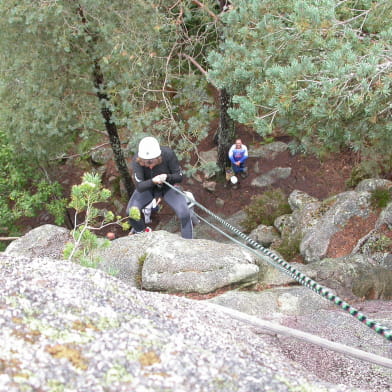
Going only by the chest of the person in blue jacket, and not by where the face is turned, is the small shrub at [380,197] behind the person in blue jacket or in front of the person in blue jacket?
in front

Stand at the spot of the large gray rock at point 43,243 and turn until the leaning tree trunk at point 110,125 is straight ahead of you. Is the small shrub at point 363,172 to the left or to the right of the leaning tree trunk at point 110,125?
right

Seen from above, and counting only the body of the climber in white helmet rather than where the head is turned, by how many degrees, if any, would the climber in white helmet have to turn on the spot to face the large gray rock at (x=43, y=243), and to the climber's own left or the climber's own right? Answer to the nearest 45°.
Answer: approximately 90° to the climber's own right

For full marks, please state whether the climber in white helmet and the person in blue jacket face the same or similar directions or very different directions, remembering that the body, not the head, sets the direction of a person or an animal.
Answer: same or similar directions

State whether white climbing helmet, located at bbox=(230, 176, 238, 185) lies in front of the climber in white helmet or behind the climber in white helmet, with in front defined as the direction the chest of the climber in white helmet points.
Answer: behind

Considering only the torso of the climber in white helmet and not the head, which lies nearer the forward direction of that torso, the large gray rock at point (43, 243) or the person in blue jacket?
the large gray rock

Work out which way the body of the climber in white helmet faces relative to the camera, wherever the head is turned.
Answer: toward the camera

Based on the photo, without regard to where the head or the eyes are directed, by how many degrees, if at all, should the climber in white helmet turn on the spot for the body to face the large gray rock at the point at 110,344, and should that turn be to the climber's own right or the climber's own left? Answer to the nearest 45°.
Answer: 0° — they already face it

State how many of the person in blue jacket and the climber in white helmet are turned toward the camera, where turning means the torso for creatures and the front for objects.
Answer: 2

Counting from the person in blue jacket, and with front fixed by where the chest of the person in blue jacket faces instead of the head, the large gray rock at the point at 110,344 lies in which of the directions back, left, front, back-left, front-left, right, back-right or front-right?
front
